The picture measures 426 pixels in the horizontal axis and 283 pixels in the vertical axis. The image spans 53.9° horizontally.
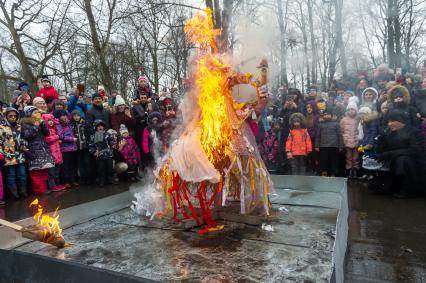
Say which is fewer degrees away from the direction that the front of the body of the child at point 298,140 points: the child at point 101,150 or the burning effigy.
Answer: the burning effigy

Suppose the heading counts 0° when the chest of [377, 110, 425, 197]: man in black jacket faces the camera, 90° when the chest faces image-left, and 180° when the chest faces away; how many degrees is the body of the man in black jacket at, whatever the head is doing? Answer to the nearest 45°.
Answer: approximately 45°

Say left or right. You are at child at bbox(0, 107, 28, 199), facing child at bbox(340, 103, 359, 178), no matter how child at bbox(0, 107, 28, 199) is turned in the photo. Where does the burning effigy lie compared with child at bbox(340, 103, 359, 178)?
right

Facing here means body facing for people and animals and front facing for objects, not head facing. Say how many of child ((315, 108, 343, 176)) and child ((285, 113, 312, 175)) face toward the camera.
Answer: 2
